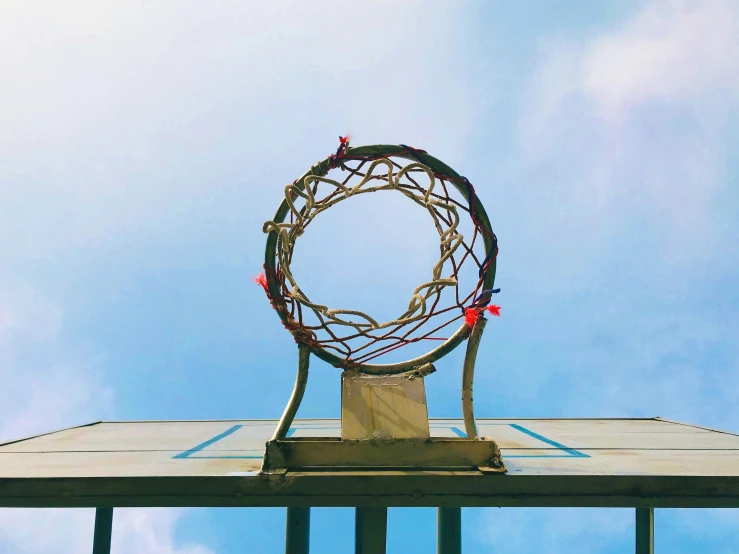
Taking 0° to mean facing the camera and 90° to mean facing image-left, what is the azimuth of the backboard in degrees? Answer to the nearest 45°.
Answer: approximately 0°
